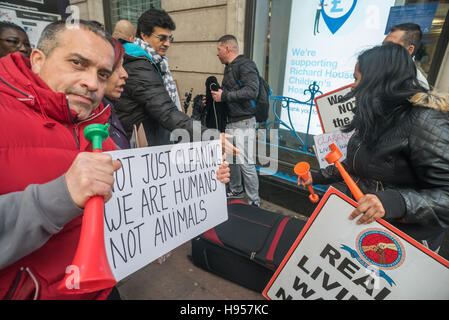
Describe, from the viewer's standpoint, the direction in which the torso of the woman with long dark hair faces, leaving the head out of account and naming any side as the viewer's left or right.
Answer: facing to the left of the viewer

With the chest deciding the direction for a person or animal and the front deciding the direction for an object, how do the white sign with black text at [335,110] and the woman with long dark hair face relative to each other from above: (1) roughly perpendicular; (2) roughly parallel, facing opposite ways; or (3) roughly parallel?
roughly perpendicular

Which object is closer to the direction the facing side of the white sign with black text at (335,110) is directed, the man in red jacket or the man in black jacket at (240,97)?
the man in red jacket

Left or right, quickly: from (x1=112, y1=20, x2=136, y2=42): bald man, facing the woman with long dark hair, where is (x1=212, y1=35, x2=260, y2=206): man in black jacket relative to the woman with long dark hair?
left

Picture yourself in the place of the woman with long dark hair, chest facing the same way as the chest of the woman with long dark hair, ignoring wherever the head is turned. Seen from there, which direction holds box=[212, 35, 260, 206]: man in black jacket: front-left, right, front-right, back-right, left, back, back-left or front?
front-right

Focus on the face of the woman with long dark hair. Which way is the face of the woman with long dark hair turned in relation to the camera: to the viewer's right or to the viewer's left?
to the viewer's left

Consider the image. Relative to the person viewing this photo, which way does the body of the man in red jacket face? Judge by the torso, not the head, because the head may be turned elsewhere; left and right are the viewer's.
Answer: facing the viewer and to the right of the viewer

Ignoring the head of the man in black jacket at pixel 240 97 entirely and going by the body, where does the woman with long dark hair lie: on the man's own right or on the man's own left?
on the man's own left

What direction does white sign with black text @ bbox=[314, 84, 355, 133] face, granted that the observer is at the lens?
facing the viewer

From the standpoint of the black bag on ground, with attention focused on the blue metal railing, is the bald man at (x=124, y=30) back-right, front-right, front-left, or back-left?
front-left
